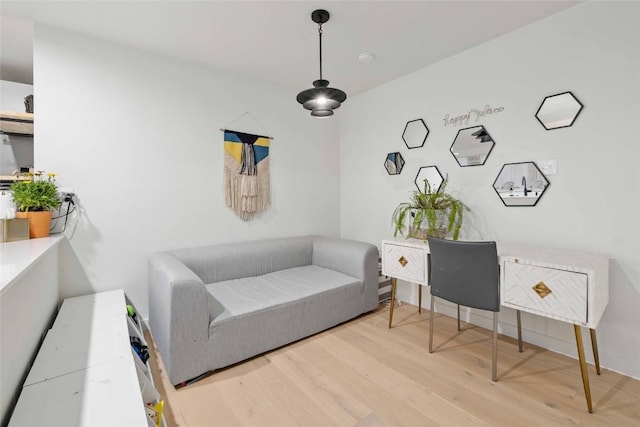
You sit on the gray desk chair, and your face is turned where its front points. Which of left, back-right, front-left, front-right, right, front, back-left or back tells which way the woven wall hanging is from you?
back-left

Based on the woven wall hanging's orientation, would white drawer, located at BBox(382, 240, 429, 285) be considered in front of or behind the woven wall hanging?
in front

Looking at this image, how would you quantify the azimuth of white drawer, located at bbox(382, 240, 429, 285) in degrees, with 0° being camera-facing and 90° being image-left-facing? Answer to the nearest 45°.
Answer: approximately 45°

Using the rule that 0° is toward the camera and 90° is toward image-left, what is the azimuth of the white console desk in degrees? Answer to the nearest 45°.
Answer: approximately 45°

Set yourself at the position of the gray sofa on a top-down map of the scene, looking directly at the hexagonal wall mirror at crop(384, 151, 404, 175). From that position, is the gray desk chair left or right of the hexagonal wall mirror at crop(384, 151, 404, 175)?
right

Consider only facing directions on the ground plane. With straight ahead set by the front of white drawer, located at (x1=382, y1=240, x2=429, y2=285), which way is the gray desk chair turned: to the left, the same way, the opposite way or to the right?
the opposite way

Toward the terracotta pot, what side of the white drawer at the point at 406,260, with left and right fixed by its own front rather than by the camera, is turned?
front

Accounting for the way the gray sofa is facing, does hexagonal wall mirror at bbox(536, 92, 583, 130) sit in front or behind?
in front

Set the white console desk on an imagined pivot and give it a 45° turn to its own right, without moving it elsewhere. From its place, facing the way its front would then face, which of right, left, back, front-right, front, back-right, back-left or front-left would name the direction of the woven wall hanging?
front

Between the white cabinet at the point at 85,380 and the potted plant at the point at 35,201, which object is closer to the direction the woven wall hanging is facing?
the white cabinet

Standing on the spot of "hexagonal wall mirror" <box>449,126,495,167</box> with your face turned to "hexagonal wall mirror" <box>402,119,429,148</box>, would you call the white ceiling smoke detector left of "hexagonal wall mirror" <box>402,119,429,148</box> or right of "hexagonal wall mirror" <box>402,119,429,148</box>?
left

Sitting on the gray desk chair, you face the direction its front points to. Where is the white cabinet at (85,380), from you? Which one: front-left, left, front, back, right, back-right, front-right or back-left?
back

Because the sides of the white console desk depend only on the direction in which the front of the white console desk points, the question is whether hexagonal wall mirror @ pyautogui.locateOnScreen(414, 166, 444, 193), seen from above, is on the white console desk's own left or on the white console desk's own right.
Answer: on the white console desk's own right

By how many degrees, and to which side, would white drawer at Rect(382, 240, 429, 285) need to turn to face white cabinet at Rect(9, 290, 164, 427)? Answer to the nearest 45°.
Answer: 0° — it already faces it
